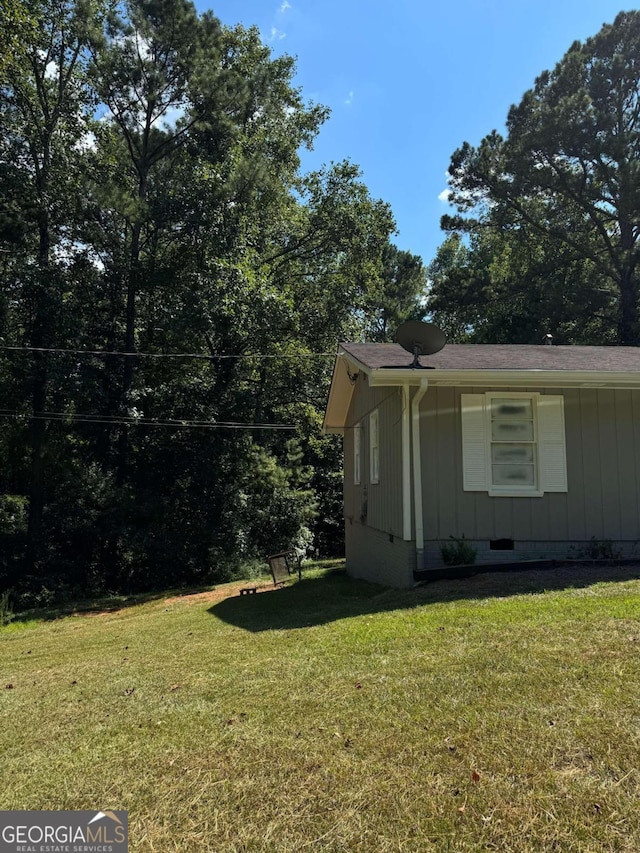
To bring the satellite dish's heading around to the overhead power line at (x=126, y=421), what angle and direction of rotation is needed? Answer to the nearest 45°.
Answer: approximately 45° to its left

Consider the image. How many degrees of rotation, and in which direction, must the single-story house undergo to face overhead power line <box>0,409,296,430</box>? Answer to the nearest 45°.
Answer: approximately 135° to its right

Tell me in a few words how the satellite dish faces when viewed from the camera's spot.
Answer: facing away from the viewer

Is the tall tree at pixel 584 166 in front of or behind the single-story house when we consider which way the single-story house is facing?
behind

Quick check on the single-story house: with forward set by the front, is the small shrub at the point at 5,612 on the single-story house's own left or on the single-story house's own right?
on the single-story house's own right
